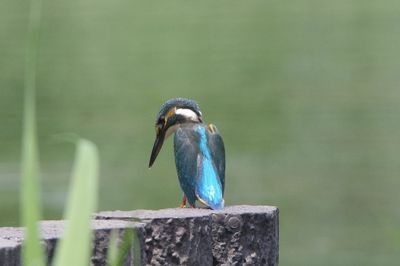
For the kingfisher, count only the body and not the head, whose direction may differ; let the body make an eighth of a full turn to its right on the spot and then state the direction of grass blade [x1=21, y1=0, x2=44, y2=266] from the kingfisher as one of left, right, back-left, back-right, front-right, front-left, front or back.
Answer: back

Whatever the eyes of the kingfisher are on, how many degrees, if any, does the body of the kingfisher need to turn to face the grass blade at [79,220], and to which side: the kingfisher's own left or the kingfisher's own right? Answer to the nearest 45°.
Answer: approximately 135° to the kingfisher's own left

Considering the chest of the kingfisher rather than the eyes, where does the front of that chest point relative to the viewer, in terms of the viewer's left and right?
facing away from the viewer and to the left of the viewer
